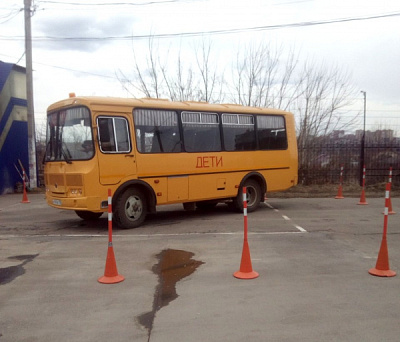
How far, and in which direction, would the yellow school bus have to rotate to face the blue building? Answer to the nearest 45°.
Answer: approximately 90° to its right

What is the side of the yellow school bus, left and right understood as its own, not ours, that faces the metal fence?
back

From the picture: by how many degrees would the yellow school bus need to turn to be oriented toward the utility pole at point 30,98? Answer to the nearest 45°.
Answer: approximately 90° to its right

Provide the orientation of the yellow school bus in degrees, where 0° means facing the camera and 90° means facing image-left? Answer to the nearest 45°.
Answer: approximately 45°
